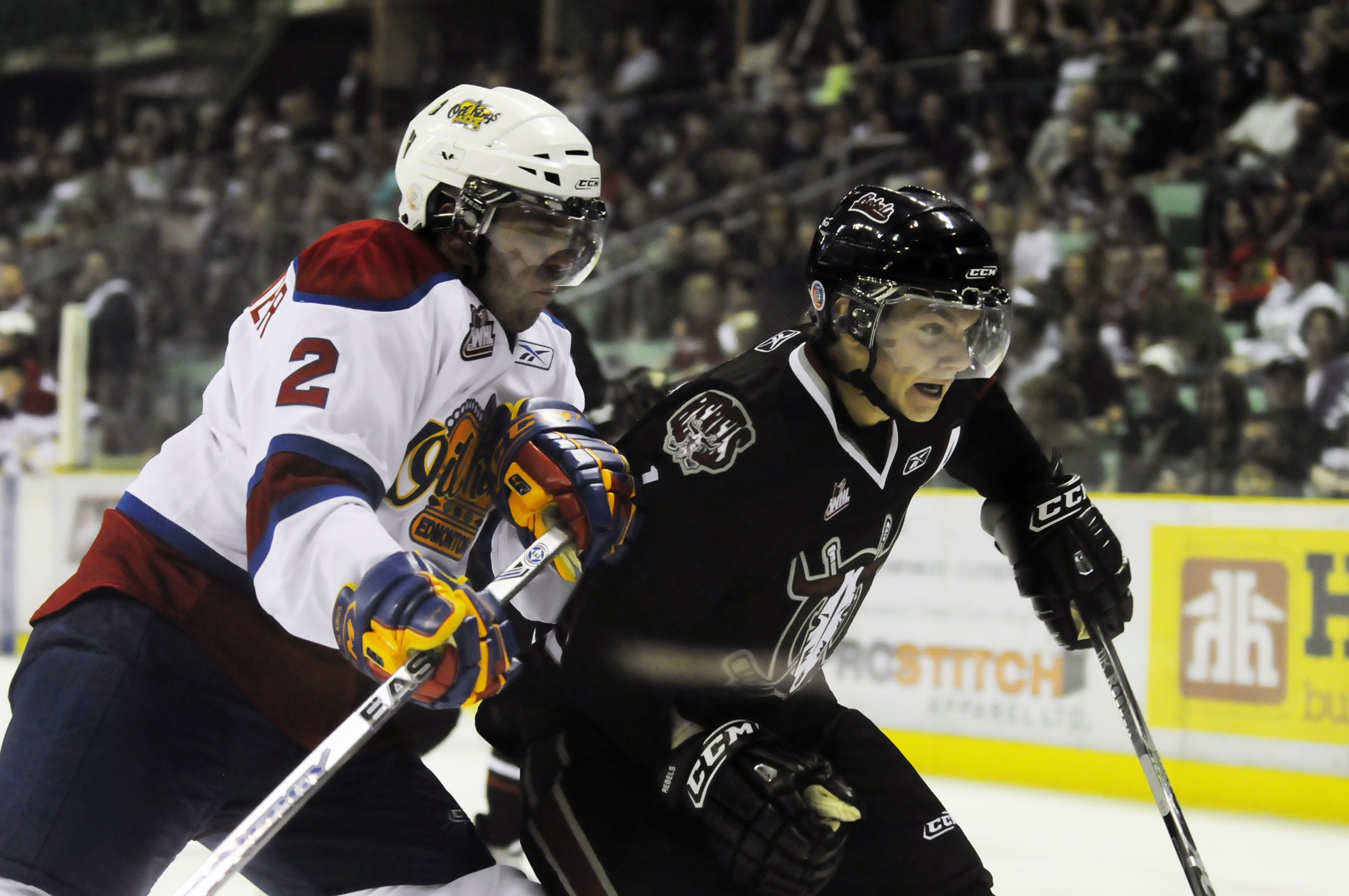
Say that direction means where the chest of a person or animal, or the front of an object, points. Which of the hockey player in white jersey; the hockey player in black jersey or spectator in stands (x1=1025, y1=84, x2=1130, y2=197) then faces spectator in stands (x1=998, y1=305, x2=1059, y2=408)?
spectator in stands (x1=1025, y1=84, x2=1130, y2=197)

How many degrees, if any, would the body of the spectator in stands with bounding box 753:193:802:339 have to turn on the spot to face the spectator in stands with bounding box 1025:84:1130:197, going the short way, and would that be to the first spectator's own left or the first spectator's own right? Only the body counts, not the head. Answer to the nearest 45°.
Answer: approximately 90° to the first spectator's own left

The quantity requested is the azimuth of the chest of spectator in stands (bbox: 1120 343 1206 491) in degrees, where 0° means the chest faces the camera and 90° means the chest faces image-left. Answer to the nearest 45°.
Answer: approximately 45°

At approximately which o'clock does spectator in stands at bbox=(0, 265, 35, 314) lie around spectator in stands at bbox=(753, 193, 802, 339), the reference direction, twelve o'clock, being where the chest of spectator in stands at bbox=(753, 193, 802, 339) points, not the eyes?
spectator in stands at bbox=(0, 265, 35, 314) is roughly at 4 o'clock from spectator in stands at bbox=(753, 193, 802, 339).

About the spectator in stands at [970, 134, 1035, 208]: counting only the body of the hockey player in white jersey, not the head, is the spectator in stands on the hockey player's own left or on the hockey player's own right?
on the hockey player's own left
